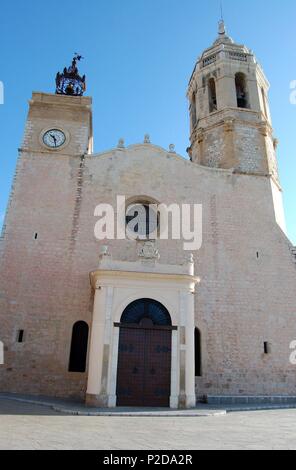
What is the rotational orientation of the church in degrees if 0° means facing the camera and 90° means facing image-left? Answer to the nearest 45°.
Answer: approximately 0°
